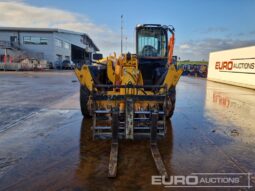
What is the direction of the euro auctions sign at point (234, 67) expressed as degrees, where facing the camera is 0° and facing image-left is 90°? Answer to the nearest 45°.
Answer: approximately 45°

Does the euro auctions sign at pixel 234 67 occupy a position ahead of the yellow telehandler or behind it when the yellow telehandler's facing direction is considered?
behind

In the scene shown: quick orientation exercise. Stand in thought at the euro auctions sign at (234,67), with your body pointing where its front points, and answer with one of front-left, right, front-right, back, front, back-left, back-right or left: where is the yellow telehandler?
front-left

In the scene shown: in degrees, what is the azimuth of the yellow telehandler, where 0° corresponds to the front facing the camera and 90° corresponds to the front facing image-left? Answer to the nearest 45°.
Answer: approximately 0°

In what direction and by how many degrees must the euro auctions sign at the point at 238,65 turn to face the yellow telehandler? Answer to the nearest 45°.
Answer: approximately 45° to its left

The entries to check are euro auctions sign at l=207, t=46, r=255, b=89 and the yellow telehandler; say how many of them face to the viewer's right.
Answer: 0

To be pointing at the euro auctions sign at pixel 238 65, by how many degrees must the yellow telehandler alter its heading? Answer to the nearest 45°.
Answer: approximately 135° to its left

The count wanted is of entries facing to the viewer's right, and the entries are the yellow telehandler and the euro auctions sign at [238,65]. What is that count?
0
